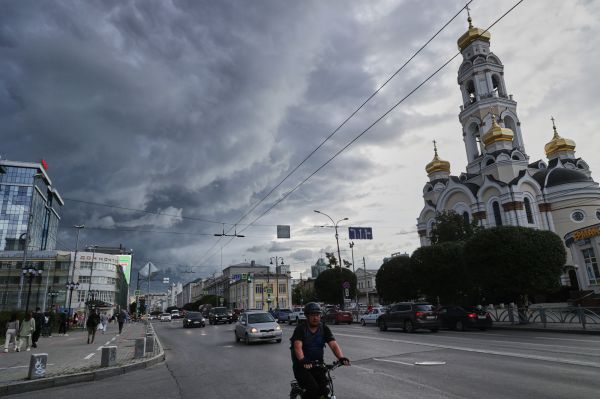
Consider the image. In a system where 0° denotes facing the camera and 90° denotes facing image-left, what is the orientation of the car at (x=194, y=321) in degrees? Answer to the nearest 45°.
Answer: approximately 315°

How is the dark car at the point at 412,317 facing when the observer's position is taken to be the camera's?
facing away from the viewer and to the left of the viewer

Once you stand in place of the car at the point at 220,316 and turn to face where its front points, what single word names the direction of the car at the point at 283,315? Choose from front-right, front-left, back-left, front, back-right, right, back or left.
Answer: front-left

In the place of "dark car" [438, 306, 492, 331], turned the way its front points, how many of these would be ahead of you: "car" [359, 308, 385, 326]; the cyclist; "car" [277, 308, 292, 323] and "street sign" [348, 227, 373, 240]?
3

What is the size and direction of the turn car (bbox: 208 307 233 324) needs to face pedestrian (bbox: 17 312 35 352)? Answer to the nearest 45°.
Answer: approximately 45° to its right
